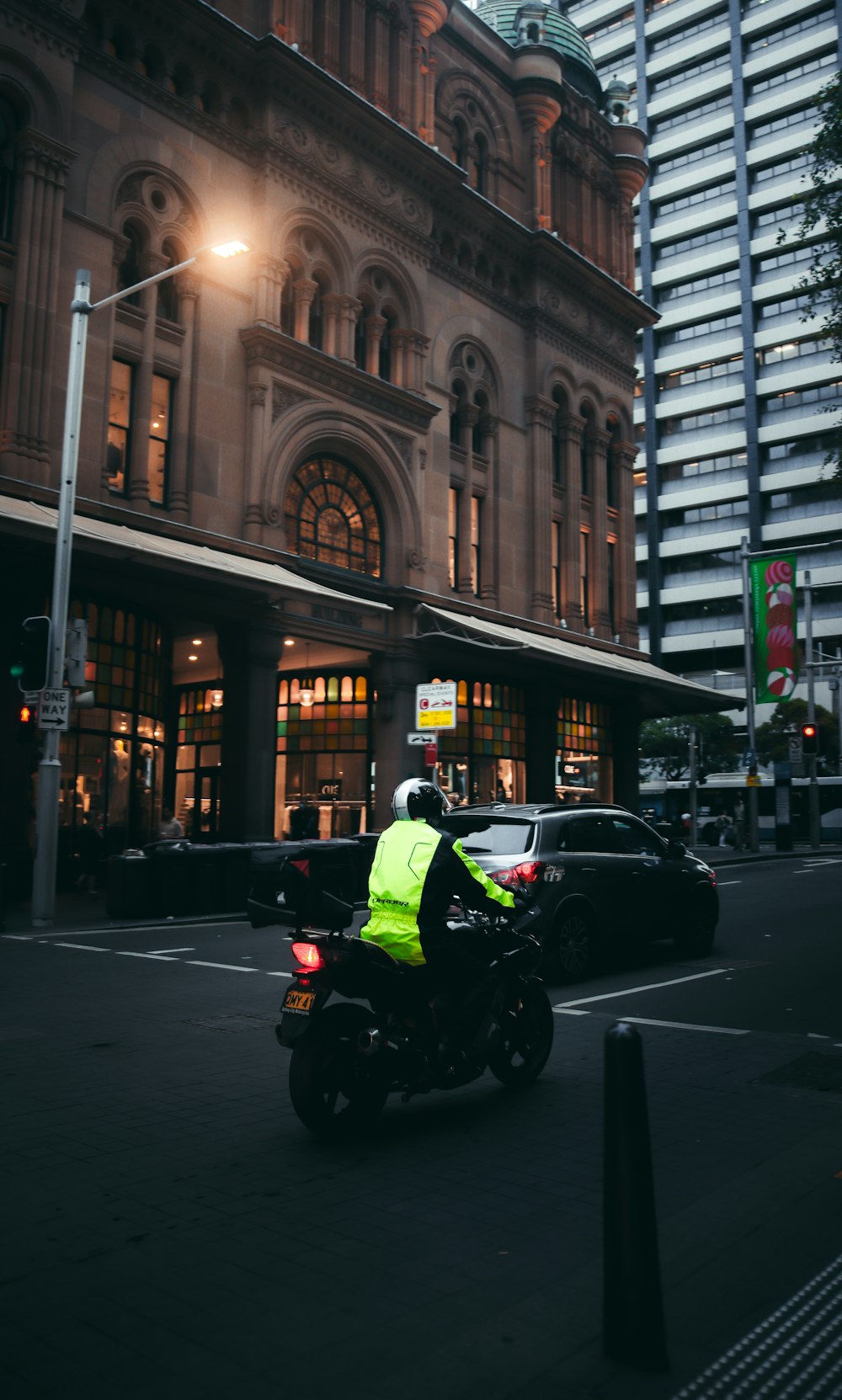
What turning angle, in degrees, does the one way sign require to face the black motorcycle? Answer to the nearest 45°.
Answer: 0° — it already faces it

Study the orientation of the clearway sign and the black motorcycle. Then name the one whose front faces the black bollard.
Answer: the clearway sign

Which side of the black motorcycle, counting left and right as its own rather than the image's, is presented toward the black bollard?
right

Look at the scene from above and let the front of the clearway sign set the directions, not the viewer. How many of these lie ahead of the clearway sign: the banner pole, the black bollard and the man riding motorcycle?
2

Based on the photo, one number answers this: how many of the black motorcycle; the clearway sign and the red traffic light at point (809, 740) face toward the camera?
2

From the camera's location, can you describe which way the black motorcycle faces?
facing away from the viewer and to the right of the viewer

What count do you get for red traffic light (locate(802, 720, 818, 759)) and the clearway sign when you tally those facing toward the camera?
2

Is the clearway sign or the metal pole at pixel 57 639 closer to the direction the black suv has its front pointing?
the clearway sign

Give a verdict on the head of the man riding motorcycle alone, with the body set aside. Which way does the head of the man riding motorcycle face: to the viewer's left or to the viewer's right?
to the viewer's right

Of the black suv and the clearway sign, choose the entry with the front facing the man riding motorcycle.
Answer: the clearway sign

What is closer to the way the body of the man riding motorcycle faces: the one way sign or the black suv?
the black suv

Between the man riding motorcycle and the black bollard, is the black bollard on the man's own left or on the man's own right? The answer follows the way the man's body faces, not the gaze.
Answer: on the man's own right

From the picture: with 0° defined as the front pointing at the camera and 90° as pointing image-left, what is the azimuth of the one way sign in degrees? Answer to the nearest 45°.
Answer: approximately 0°
